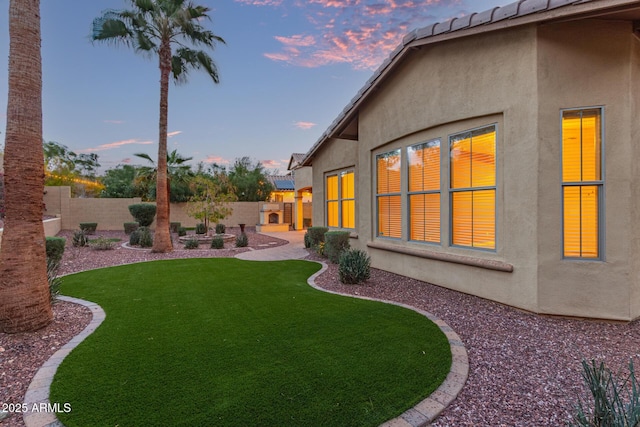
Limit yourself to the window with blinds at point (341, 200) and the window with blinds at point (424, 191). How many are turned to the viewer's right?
0

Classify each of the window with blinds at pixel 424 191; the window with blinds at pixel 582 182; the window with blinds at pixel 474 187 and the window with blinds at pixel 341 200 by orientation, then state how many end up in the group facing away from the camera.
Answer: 0

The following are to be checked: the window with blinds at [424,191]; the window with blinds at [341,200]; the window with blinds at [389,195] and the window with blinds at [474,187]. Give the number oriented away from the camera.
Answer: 0

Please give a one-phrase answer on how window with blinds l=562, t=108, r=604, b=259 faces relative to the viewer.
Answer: facing the viewer

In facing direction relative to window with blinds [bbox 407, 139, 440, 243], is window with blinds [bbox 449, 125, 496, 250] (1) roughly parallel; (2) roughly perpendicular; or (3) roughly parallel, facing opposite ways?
roughly parallel

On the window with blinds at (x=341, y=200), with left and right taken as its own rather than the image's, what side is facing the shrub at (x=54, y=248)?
front

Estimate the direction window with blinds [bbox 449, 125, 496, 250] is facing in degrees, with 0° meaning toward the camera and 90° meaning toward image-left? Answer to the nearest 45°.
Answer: approximately 45°

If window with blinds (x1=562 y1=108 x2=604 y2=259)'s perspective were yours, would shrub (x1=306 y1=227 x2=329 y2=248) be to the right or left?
on its right

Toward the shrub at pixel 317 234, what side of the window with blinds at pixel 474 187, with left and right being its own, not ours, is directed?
right

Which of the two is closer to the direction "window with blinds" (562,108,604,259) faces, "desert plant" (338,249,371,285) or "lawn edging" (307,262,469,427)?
the lawn edging

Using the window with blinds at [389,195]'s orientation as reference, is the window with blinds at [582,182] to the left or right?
on its left

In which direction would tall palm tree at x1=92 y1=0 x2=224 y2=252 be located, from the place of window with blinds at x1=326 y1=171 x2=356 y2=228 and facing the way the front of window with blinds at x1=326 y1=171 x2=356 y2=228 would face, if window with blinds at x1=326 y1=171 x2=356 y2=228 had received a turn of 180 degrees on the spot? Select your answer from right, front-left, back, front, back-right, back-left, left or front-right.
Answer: back-left

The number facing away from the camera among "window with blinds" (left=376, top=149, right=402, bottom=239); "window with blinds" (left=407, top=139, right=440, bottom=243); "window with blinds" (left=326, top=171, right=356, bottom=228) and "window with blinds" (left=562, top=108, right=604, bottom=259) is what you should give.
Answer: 0

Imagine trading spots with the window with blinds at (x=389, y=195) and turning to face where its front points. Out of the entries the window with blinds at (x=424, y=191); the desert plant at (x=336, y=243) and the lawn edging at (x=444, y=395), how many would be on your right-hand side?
1

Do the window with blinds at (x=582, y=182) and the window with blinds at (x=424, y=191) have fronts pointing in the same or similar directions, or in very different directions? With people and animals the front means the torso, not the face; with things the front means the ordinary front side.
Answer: same or similar directions

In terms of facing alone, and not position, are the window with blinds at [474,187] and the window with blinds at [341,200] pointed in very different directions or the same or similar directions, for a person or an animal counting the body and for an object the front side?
same or similar directions

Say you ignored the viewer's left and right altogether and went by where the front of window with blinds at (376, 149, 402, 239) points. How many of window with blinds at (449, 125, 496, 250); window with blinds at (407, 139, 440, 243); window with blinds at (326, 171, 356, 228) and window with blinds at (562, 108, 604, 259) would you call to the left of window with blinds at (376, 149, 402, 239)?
3

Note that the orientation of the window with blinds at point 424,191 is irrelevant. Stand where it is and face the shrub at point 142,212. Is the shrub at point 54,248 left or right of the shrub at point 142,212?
left
